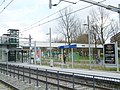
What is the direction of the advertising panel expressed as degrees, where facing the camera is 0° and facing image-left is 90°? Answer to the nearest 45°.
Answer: approximately 0°

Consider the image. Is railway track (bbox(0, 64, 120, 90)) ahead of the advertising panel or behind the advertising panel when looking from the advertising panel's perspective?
ahead
